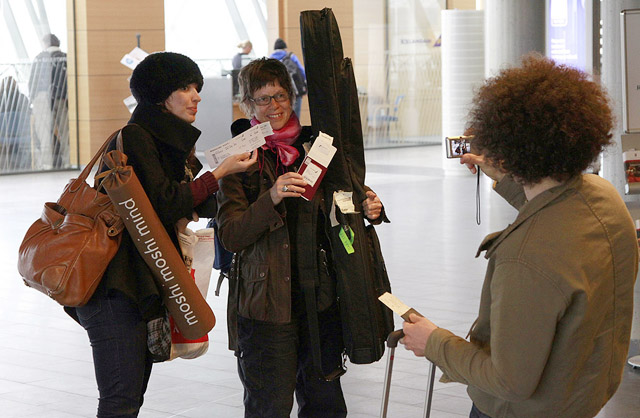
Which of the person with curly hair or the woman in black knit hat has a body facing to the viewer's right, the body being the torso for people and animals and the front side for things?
the woman in black knit hat

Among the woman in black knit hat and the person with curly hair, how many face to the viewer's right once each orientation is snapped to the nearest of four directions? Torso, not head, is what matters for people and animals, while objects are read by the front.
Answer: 1

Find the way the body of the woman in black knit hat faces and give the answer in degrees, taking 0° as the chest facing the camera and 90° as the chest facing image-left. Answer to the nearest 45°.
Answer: approximately 270°

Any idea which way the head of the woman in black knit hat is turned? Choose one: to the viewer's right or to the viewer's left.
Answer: to the viewer's right

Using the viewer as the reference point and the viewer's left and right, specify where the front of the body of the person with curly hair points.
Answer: facing away from the viewer and to the left of the viewer

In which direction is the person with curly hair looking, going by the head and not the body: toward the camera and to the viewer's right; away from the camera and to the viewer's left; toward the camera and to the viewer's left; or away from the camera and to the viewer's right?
away from the camera and to the viewer's left

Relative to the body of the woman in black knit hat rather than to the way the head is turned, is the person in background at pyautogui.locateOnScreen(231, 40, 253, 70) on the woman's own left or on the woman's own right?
on the woman's own left

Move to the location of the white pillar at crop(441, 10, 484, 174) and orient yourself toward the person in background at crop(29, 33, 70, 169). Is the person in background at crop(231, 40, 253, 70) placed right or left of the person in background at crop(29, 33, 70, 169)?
right

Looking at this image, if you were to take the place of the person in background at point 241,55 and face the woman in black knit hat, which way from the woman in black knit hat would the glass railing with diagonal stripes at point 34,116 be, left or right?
right
